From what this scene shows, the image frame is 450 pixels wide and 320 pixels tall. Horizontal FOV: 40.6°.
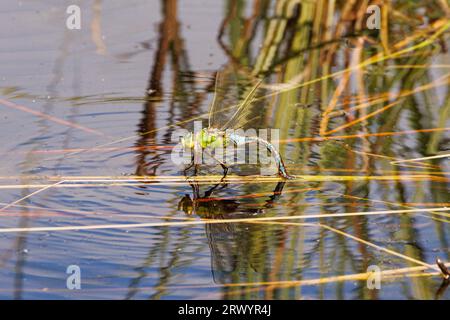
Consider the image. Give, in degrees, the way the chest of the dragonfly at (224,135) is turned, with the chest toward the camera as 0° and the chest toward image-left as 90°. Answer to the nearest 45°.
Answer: approximately 90°
